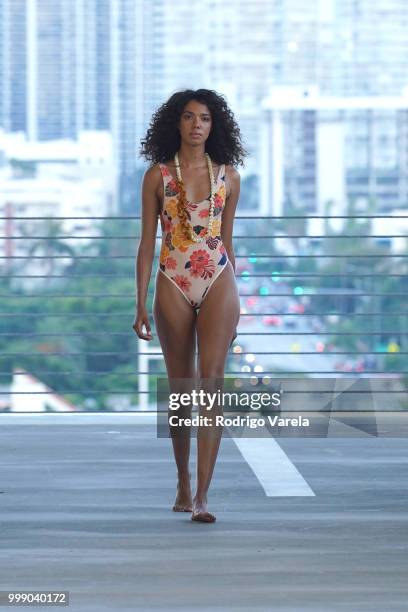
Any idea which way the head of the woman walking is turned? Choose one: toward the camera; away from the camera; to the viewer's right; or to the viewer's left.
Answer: toward the camera

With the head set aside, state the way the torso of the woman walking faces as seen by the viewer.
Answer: toward the camera
